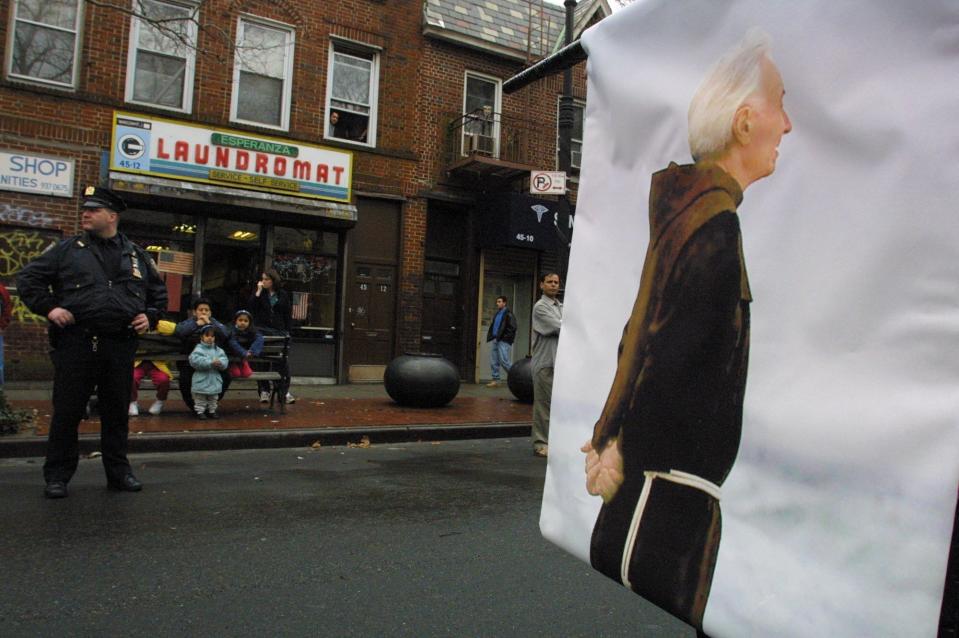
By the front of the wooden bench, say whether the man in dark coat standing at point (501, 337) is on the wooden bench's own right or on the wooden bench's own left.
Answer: on the wooden bench's own left

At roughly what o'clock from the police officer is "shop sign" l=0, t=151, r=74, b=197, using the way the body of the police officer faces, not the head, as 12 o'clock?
The shop sign is roughly at 6 o'clock from the police officer.

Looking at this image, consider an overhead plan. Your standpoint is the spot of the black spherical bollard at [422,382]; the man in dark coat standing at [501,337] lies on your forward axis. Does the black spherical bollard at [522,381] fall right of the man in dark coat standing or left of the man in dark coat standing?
right

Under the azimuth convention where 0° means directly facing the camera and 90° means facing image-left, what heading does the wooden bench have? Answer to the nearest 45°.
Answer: approximately 0°

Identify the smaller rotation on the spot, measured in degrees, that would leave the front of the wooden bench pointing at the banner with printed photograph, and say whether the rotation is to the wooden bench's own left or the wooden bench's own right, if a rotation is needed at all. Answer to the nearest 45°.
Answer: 0° — it already faces it

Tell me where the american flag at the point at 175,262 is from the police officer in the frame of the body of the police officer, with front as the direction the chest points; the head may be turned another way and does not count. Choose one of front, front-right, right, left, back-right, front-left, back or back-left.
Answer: back

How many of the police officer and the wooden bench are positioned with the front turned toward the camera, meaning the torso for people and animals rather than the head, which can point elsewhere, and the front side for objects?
2

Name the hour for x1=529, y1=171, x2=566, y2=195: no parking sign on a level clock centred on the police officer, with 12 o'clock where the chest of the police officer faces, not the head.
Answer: The no parking sign is roughly at 8 o'clock from the police officer.

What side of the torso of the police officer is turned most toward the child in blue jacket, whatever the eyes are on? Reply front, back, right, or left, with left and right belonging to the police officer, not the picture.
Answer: back

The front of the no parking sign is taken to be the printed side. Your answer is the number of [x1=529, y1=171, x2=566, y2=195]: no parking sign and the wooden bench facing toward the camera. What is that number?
2
